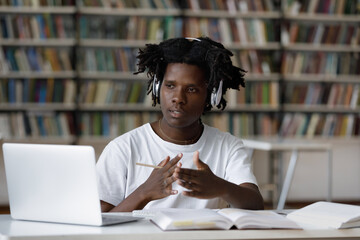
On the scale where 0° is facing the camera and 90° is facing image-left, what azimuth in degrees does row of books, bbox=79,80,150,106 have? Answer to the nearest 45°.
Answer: approximately 0°

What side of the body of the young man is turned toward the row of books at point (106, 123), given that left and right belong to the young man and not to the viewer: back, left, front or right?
back

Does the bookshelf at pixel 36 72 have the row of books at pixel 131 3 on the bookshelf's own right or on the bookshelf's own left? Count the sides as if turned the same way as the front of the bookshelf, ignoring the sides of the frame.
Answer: on the bookshelf's own left

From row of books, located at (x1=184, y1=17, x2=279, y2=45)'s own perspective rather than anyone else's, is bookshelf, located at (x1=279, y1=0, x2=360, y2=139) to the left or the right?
on its left

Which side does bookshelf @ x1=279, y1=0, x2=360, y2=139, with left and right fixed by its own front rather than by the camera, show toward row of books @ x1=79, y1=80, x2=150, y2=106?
right

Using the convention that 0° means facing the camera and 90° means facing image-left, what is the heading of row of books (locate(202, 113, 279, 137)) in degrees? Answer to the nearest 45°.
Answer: approximately 0°
